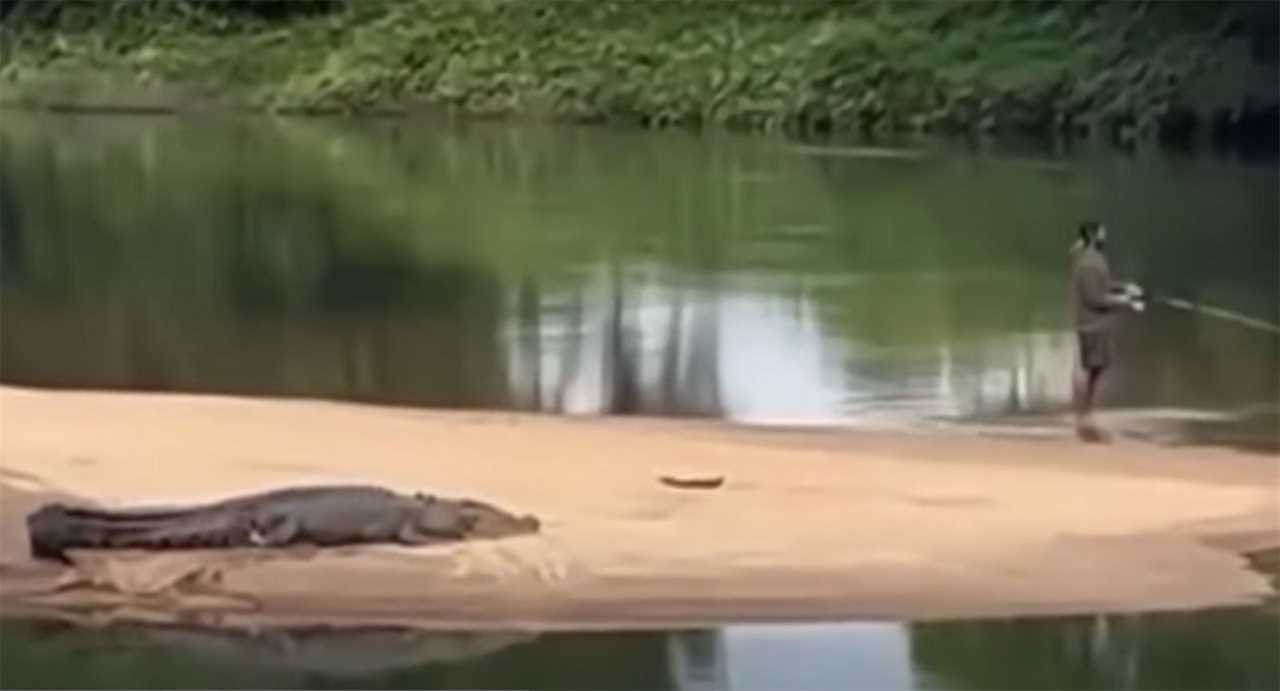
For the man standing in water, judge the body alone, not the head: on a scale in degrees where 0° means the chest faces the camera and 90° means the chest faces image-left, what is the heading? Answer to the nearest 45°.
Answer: approximately 270°

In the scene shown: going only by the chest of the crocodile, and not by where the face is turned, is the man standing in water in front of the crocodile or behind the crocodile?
in front

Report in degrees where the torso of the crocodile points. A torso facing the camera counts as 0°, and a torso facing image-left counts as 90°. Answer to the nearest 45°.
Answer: approximately 270°

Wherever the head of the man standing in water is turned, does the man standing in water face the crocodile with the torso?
no

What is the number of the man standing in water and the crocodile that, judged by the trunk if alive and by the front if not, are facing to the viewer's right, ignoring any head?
2

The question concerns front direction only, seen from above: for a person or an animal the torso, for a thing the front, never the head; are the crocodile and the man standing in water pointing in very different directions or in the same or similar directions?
same or similar directions
